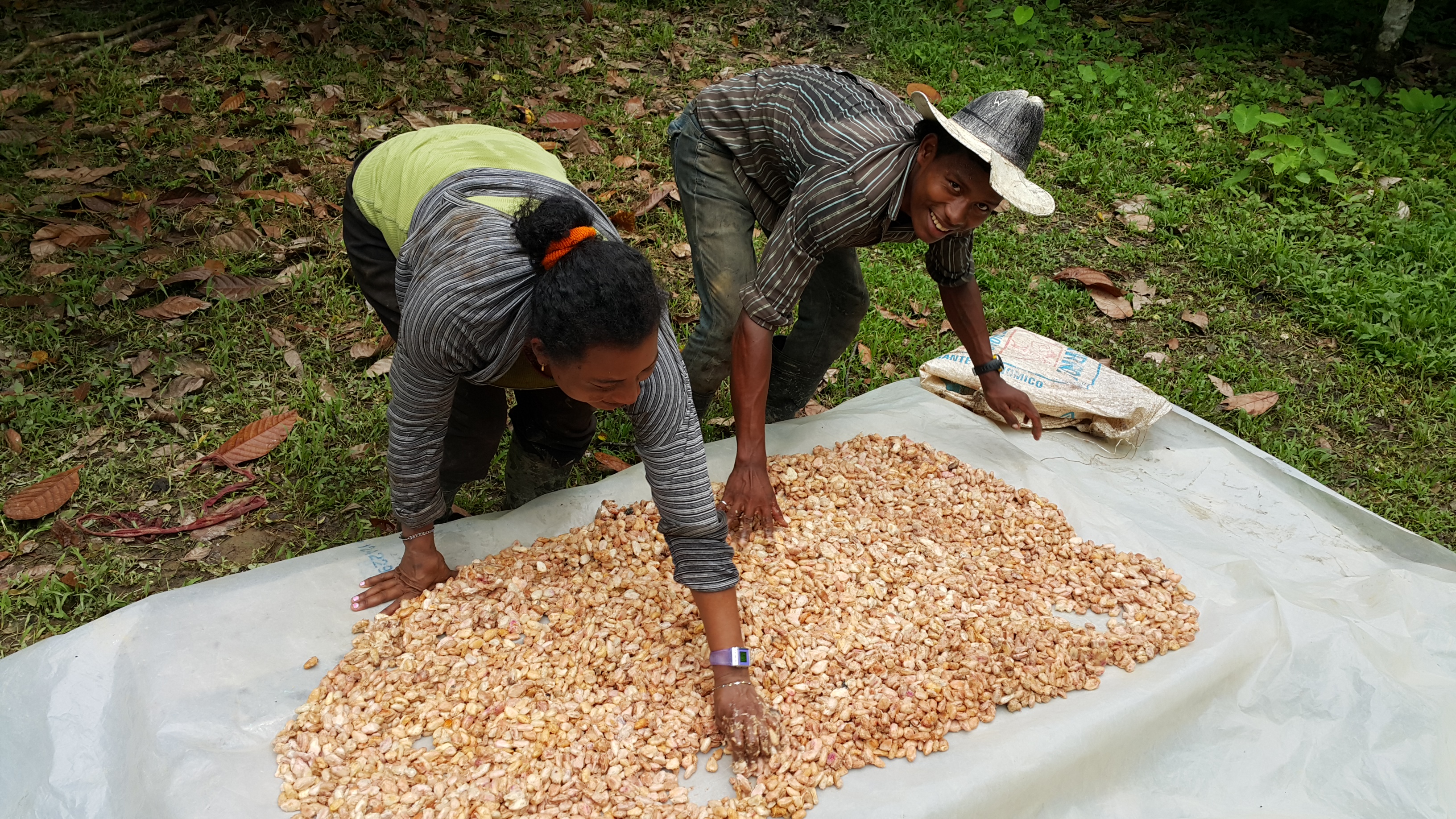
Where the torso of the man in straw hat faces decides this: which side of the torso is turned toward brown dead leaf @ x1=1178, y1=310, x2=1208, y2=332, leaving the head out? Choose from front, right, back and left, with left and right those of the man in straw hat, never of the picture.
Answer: left

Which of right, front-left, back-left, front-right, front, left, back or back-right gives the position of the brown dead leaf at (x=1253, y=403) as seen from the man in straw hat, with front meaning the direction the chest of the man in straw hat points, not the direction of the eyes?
left

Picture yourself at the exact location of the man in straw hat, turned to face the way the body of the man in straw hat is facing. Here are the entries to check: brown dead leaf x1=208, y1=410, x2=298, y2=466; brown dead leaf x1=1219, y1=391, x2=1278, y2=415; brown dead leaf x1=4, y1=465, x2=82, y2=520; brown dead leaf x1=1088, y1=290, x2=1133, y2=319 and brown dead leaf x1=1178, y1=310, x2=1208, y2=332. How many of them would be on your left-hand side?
3

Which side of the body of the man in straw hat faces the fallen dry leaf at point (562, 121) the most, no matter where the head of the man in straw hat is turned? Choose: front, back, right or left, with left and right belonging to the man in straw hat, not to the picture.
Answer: back

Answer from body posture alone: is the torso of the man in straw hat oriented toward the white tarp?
yes

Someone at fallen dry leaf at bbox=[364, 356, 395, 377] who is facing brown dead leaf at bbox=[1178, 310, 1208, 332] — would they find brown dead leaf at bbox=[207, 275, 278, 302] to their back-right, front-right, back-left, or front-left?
back-left

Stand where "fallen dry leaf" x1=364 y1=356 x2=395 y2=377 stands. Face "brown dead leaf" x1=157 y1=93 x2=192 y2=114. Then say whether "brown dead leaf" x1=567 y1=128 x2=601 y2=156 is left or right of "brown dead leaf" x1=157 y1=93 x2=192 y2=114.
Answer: right

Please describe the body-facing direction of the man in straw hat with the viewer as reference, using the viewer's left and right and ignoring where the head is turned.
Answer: facing the viewer and to the right of the viewer

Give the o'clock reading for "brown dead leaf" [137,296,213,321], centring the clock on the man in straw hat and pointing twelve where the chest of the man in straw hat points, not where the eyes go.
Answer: The brown dead leaf is roughly at 5 o'clock from the man in straw hat.

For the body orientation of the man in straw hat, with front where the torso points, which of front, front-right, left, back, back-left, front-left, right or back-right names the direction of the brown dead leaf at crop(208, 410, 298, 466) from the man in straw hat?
back-right
